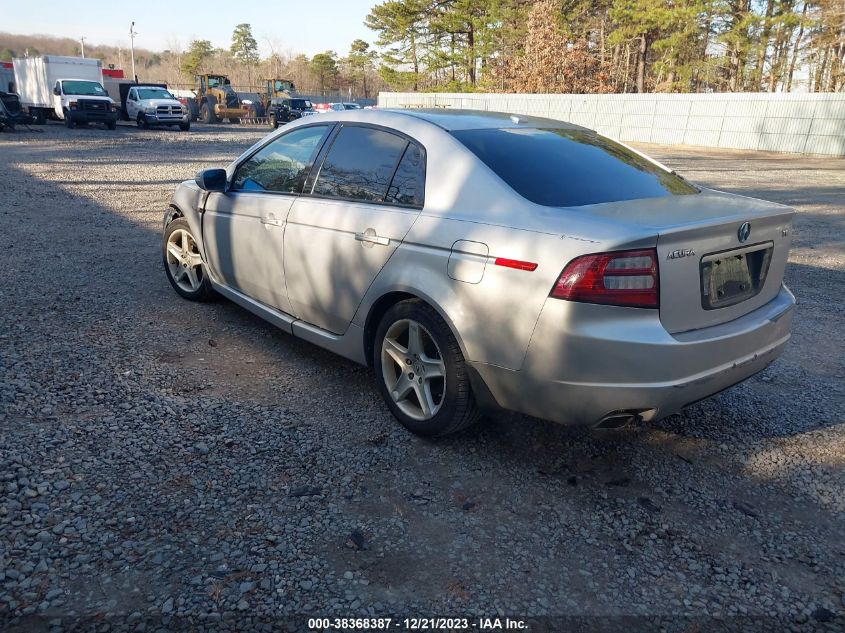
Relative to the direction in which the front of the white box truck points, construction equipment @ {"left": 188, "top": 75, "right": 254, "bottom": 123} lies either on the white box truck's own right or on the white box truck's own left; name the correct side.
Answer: on the white box truck's own left

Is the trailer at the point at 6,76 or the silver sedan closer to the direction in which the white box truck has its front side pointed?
the silver sedan

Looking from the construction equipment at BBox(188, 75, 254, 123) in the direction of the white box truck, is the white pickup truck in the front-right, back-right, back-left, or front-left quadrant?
front-left

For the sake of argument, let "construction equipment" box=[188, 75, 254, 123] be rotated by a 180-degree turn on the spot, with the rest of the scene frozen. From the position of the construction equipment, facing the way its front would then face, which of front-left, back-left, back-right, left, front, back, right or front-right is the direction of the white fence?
back

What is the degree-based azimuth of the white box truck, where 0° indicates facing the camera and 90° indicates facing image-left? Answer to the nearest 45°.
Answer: approximately 315°

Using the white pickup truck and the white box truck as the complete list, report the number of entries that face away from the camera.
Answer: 0

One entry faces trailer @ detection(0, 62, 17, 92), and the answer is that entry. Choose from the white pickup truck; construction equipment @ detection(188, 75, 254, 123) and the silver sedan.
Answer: the silver sedan

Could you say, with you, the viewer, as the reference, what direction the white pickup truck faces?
facing the viewer and to the right of the viewer

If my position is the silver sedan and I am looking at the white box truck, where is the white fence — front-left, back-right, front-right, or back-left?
front-right

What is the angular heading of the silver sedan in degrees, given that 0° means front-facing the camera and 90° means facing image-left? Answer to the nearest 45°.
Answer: approximately 135°

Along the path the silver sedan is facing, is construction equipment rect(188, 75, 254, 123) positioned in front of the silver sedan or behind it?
in front

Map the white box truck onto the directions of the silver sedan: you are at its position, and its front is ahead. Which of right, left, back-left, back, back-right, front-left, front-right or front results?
front

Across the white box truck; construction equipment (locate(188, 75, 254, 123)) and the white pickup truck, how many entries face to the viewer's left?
0

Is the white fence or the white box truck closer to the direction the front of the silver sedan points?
the white box truck

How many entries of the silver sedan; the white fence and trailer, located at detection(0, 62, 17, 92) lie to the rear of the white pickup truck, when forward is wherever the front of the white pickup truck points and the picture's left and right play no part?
1

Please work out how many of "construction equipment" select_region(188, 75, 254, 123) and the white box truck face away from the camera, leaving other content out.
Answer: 0

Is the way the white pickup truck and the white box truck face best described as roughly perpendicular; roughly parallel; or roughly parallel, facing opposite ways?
roughly parallel
